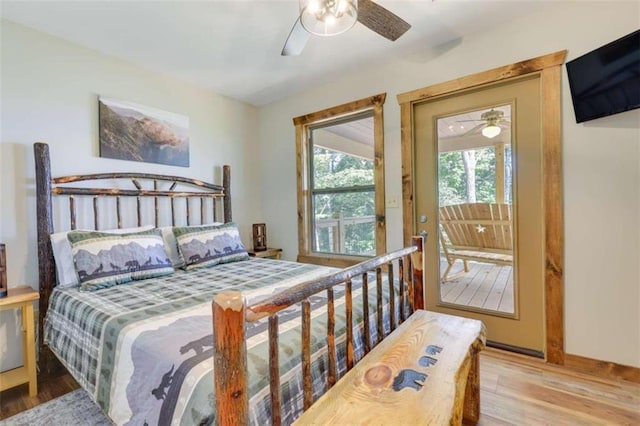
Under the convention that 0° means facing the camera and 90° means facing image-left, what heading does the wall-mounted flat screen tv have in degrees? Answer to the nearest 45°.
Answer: approximately 45°

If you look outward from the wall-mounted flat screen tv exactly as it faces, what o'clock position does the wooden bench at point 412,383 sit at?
The wooden bench is roughly at 11 o'clock from the wall-mounted flat screen tv.

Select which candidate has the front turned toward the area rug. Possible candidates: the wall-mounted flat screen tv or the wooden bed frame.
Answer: the wall-mounted flat screen tv

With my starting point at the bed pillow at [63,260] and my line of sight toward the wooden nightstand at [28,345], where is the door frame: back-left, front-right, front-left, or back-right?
back-left

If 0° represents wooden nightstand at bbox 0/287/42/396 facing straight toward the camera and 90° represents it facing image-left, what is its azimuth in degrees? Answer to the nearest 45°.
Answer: approximately 315°

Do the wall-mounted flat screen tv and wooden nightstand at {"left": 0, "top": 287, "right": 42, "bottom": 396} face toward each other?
no

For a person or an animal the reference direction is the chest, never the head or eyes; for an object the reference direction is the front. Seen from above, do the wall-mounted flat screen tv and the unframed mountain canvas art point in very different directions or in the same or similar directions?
very different directions

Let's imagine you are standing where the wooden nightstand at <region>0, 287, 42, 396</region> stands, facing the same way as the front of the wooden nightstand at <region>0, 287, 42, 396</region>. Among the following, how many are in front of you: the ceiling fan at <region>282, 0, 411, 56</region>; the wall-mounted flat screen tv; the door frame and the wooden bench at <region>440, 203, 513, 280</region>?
4

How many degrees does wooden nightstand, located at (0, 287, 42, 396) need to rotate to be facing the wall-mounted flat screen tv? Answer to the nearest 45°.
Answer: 0° — it already faces it
